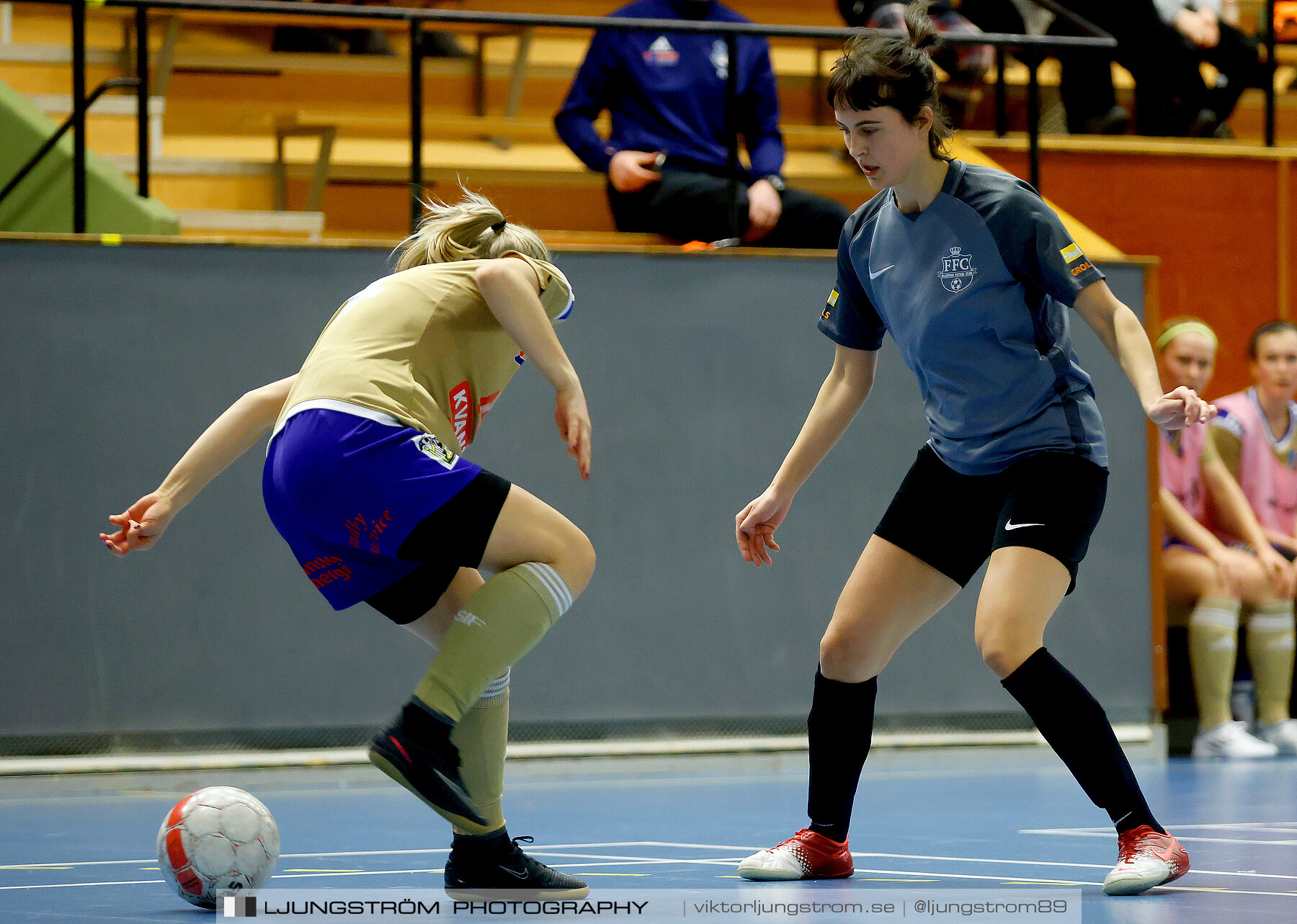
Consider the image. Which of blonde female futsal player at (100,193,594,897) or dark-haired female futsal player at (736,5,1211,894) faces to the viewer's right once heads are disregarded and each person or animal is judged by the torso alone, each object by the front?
the blonde female futsal player

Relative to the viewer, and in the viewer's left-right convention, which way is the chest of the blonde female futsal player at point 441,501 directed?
facing to the right of the viewer

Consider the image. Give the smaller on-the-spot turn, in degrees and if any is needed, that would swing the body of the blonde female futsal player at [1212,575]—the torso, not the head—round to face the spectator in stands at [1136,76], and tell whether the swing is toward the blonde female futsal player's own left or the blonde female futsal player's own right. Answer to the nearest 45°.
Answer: approximately 135° to the blonde female futsal player's own left

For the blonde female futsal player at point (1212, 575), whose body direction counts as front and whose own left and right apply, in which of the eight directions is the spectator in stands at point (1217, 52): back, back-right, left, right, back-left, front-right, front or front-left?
back-left

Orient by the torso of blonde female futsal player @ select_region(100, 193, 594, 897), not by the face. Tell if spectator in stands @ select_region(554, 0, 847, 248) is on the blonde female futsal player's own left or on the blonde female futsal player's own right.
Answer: on the blonde female futsal player's own left

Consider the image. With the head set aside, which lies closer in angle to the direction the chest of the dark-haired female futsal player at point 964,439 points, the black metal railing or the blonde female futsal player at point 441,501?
the blonde female futsal player

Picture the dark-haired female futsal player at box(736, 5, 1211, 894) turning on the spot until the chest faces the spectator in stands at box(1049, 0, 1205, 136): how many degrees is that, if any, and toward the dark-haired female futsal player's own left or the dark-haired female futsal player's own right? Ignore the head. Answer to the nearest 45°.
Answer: approximately 135° to the dark-haired female futsal player's own right

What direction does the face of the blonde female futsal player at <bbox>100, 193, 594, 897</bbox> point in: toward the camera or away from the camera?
away from the camera

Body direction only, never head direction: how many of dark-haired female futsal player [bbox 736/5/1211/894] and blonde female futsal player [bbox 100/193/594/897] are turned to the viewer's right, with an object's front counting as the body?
1
